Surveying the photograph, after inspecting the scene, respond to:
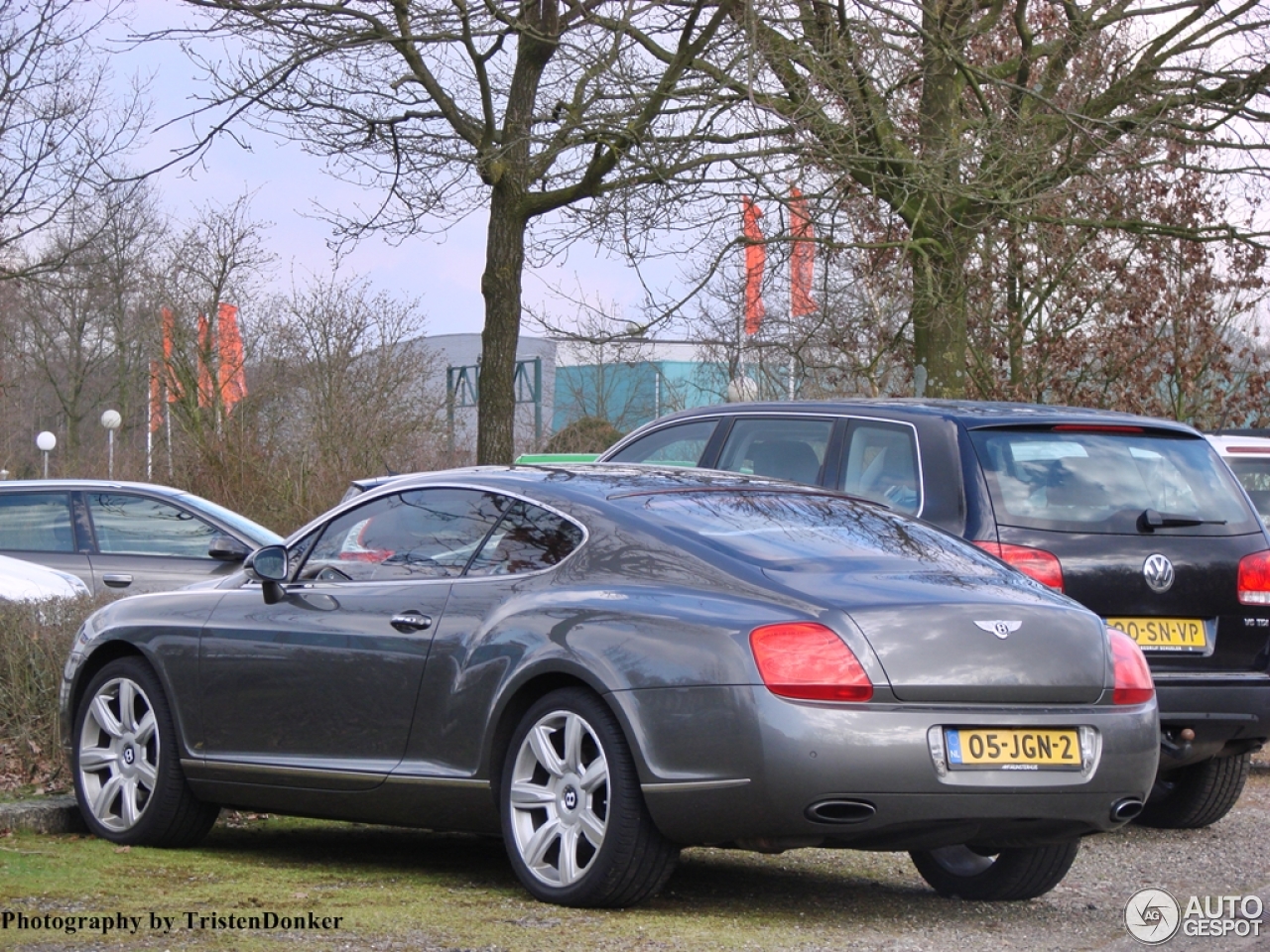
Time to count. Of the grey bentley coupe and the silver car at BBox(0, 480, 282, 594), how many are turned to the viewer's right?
1

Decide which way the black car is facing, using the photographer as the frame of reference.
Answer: facing away from the viewer and to the left of the viewer

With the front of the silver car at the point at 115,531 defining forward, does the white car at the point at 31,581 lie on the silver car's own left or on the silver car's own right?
on the silver car's own right

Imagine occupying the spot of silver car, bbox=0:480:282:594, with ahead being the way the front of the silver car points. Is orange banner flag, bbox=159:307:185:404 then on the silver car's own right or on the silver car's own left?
on the silver car's own left

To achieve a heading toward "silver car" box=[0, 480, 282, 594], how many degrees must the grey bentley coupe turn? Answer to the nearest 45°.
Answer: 0° — it already faces it

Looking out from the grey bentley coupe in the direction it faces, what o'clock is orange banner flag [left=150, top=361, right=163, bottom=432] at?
The orange banner flag is roughly at 1 o'clock from the grey bentley coupe.

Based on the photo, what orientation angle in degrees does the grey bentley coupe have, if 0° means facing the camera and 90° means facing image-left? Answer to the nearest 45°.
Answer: approximately 135°

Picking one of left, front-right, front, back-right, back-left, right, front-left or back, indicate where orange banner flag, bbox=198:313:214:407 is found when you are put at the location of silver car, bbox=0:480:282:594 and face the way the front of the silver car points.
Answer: left

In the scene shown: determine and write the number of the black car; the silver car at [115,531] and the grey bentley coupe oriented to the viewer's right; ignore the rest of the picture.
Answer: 1

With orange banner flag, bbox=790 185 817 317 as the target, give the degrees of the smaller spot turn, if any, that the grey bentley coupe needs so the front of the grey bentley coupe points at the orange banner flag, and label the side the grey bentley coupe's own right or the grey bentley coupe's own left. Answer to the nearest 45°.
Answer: approximately 45° to the grey bentley coupe's own right

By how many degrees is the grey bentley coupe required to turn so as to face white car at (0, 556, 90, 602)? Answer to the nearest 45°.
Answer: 0° — it already faces it

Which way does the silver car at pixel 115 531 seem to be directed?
to the viewer's right

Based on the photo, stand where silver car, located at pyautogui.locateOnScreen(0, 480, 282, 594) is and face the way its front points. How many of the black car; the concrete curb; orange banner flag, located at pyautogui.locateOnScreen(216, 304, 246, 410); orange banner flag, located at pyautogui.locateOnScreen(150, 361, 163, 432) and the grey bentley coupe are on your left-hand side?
2
